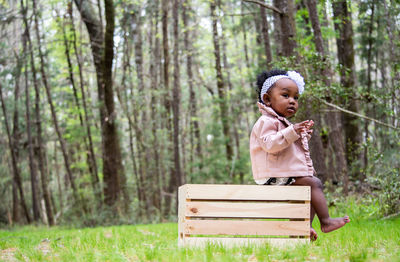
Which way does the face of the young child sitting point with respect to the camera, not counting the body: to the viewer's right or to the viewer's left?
to the viewer's right

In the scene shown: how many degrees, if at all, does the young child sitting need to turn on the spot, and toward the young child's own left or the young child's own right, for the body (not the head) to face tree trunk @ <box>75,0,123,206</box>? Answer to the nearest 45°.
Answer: approximately 135° to the young child's own left

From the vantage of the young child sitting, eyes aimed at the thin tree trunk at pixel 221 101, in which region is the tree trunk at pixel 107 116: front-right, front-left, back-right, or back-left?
front-left

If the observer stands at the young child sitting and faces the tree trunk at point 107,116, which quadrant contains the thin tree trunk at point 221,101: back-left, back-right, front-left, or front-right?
front-right

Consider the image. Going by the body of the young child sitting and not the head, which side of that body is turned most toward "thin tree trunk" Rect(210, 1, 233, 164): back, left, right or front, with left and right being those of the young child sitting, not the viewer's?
left

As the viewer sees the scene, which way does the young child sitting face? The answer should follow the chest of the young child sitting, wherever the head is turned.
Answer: to the viewer's right
